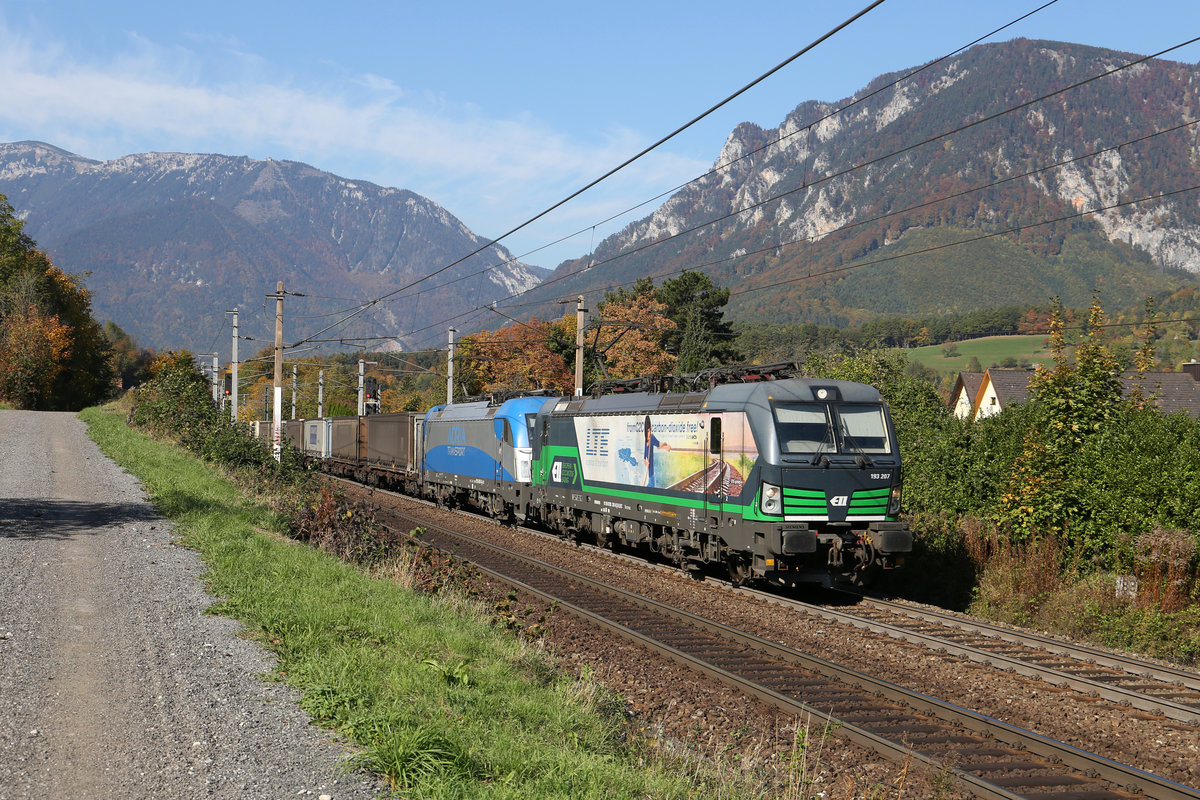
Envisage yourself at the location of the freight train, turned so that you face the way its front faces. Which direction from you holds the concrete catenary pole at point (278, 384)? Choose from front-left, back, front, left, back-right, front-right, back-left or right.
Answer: back

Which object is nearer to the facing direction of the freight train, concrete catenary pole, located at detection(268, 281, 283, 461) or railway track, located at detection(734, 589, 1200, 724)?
the railway track

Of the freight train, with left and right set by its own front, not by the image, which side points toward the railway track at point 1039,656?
front
